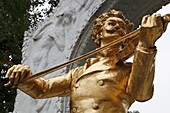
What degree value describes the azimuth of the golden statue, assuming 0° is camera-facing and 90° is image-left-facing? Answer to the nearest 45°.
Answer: approximately 0°
